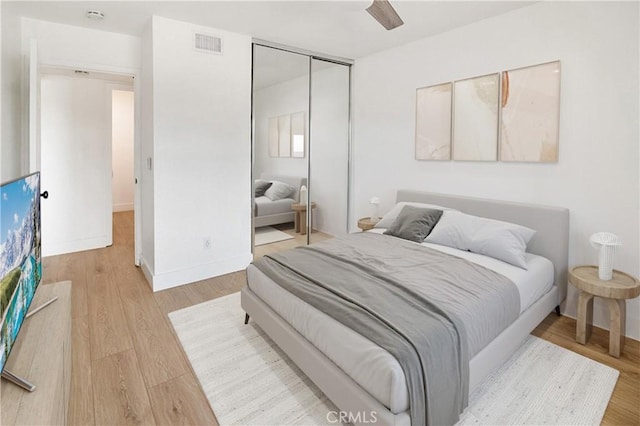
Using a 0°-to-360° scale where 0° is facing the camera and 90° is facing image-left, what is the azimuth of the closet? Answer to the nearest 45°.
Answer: approximately 315°

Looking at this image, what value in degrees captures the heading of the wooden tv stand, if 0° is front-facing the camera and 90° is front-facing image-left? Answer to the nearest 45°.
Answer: approximately 270°

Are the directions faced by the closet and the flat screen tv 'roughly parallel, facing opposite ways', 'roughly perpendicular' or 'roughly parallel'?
roughly perpendicular

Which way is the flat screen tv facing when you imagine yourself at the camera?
facing to the right of the viewer

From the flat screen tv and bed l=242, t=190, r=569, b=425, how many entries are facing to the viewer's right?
1

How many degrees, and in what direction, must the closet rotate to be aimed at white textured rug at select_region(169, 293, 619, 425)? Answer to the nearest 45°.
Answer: approximately 45° to its right
